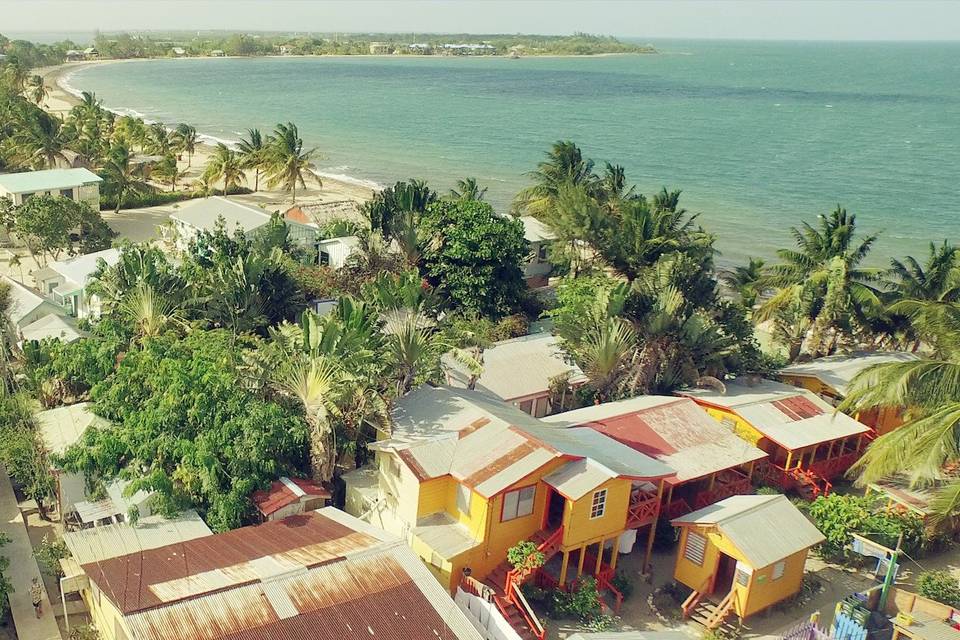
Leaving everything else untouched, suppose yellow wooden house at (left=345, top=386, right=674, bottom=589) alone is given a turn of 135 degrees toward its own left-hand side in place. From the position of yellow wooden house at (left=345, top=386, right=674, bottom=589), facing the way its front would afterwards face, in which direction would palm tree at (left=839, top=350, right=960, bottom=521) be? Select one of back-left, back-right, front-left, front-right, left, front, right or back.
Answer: right

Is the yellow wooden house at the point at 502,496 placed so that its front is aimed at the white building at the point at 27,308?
no

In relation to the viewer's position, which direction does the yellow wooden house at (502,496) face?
facing the viewer and to the right of the viewer

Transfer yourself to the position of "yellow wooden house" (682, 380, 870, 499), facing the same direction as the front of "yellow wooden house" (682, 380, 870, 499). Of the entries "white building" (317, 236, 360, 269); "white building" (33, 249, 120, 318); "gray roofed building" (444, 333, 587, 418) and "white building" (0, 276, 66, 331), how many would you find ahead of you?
0

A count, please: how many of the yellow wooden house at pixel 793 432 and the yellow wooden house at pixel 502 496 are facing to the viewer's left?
0

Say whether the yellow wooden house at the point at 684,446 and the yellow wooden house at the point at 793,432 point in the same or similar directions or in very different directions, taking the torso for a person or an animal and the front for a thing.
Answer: same or similar directions

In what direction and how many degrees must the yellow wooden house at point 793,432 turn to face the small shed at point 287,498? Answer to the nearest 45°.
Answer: approximately 90° to its right

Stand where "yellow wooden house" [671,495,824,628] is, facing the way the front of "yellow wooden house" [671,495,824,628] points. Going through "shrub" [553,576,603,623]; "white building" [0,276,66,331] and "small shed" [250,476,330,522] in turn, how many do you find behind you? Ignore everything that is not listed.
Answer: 0

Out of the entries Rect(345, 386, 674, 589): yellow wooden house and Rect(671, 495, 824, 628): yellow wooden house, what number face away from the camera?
0

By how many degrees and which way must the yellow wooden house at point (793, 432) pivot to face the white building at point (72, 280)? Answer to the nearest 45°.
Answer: approximately 135° to its right

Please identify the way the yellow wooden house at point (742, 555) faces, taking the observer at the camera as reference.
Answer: facing the viewer and to the left of the viewer

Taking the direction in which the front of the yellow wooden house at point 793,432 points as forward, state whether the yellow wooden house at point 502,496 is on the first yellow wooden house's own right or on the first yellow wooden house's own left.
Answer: on the first yellow wooden house's own right

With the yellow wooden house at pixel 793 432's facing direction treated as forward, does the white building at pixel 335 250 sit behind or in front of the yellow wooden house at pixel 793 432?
behind

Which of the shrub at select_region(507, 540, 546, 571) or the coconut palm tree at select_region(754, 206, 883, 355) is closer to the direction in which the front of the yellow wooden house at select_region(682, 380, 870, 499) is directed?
the shrub

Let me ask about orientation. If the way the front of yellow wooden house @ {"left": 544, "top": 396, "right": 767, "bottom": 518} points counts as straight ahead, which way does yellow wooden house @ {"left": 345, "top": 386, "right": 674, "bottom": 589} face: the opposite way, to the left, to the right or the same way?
the same way

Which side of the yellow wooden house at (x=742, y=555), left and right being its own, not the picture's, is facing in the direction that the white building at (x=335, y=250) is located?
right

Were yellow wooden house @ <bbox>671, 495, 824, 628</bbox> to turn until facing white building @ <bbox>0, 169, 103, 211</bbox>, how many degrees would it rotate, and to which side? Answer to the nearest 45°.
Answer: approximately 90° to its right

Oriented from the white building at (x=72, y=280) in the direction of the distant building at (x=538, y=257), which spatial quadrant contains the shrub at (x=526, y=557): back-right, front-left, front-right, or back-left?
front-right

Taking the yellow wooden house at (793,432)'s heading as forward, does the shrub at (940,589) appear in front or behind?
in front

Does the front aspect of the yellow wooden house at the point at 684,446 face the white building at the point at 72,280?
no
